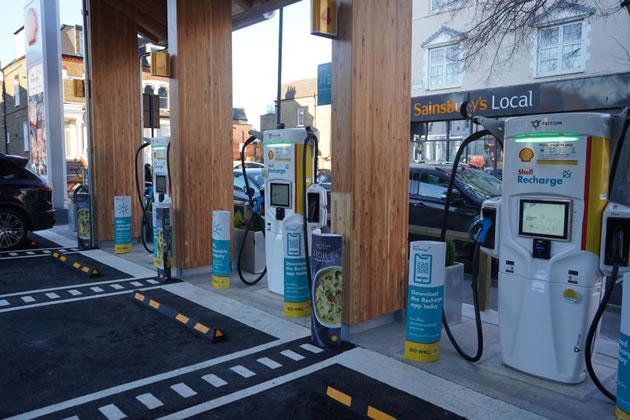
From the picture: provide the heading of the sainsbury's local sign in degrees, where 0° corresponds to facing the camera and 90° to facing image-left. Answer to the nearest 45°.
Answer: approximately 45°

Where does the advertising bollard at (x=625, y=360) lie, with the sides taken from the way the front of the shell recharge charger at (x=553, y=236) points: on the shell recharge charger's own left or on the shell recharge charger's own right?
on the shell recharge charger's own left

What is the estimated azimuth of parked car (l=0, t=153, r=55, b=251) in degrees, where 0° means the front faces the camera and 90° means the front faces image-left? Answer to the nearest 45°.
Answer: approximately 90°

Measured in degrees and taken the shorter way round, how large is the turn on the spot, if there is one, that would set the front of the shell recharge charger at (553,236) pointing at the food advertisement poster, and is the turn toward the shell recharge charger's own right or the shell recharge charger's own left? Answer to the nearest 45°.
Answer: approximately 45° to the shell recharge charger's own right

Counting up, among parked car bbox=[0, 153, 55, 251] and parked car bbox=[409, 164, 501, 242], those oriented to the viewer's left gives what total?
1

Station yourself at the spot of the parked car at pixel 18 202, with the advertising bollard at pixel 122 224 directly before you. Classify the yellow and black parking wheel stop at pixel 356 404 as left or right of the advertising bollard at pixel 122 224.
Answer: right
